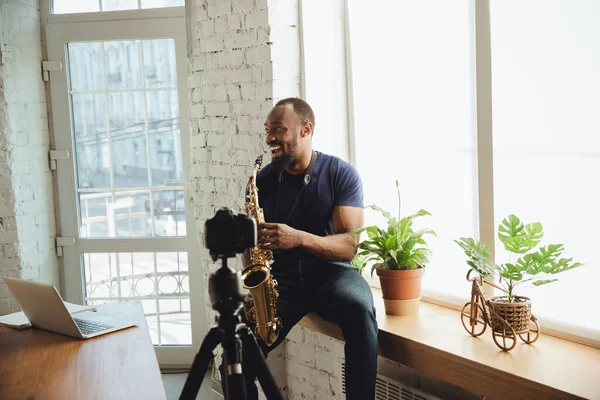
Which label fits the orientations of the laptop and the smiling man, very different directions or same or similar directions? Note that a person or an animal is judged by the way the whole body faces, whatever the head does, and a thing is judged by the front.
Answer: very different directions

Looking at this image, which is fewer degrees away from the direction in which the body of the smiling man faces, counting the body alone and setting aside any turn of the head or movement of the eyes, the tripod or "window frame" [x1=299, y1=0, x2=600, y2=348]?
the tripod

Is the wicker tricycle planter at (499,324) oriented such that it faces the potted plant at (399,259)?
yes

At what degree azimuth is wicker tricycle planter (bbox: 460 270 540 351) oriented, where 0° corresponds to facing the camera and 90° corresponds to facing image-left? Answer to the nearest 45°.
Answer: approximately 135°

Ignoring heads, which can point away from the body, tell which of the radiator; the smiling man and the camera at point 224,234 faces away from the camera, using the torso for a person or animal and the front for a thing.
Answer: the camera

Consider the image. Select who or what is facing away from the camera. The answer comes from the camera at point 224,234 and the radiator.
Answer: the camera

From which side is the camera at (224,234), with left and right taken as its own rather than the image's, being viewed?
back

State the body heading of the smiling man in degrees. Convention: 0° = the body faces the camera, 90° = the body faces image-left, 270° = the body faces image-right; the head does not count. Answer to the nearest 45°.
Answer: approximately 45°
